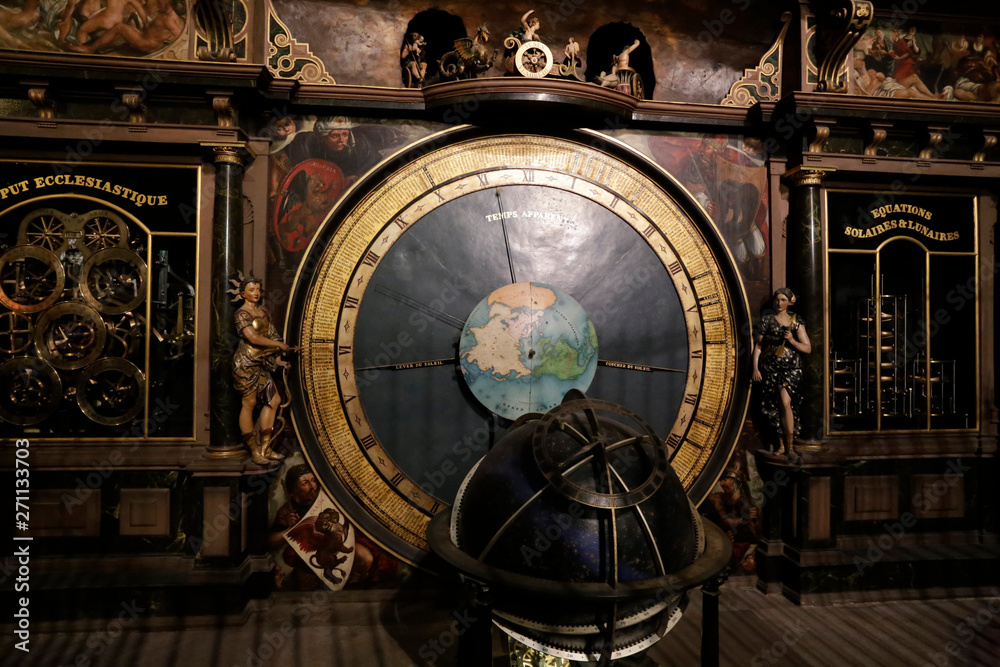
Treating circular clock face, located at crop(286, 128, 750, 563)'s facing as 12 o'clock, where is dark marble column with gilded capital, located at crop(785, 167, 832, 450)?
The dark marble column with gilded capital is roughly at 9 o'clock from the circular clock face.

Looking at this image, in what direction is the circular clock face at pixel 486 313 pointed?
toward the camera

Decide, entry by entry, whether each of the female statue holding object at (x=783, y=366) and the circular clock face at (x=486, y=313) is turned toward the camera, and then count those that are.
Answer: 2

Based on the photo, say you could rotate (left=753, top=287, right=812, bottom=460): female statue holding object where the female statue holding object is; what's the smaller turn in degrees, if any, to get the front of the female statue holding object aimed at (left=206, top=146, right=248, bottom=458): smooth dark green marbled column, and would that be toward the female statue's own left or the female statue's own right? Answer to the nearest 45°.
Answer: approximately 45° to the female statue's own right

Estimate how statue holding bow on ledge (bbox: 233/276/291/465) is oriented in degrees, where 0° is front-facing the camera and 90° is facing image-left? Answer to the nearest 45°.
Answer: approximately 315°

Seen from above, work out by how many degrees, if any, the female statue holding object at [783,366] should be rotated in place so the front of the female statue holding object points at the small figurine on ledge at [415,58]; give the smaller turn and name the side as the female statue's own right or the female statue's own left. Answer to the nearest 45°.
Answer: approximately 45° to the female statue's own right

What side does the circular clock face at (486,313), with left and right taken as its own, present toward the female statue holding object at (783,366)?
left

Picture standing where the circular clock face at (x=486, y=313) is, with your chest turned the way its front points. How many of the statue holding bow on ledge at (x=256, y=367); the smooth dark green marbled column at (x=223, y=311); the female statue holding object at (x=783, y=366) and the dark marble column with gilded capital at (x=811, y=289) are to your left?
2

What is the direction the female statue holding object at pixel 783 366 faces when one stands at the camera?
facing the viewer

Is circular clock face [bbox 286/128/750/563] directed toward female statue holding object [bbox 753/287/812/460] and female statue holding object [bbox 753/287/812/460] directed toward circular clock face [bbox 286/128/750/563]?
no

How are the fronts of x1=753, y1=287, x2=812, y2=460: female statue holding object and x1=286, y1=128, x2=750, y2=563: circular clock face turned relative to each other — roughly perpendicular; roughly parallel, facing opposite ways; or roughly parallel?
roughly parallel

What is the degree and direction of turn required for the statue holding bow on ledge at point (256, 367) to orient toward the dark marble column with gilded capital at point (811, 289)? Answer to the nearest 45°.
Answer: approximately 45° to its left

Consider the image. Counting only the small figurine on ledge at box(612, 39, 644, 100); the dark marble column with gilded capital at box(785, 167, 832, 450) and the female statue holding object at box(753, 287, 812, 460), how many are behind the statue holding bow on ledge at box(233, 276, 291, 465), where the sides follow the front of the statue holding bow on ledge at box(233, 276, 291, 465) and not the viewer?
0
